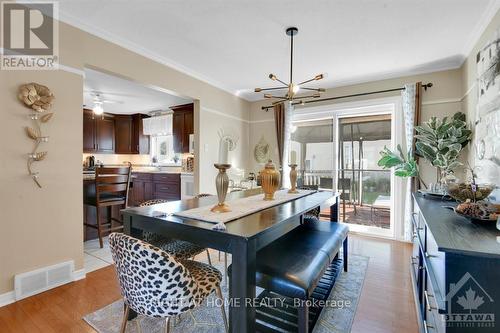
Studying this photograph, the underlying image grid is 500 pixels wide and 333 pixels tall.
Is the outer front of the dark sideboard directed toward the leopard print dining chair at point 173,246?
yes

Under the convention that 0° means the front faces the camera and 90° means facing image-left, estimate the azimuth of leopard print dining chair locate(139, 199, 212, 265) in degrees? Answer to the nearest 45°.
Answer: approximately 315°

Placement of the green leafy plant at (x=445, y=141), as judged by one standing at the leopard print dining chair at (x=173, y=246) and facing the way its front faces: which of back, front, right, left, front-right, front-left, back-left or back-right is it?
front-left

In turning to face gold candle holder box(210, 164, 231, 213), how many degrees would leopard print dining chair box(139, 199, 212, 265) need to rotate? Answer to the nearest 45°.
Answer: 0° — it already faces it

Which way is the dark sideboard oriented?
to the viewer's left

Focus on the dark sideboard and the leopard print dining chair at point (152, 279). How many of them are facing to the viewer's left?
1

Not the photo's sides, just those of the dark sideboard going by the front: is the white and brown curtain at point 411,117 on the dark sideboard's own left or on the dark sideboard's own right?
on the dark sideboard's own right

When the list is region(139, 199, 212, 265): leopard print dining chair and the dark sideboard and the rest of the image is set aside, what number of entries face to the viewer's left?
1

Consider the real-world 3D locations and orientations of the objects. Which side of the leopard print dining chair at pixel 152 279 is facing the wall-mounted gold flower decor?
left
